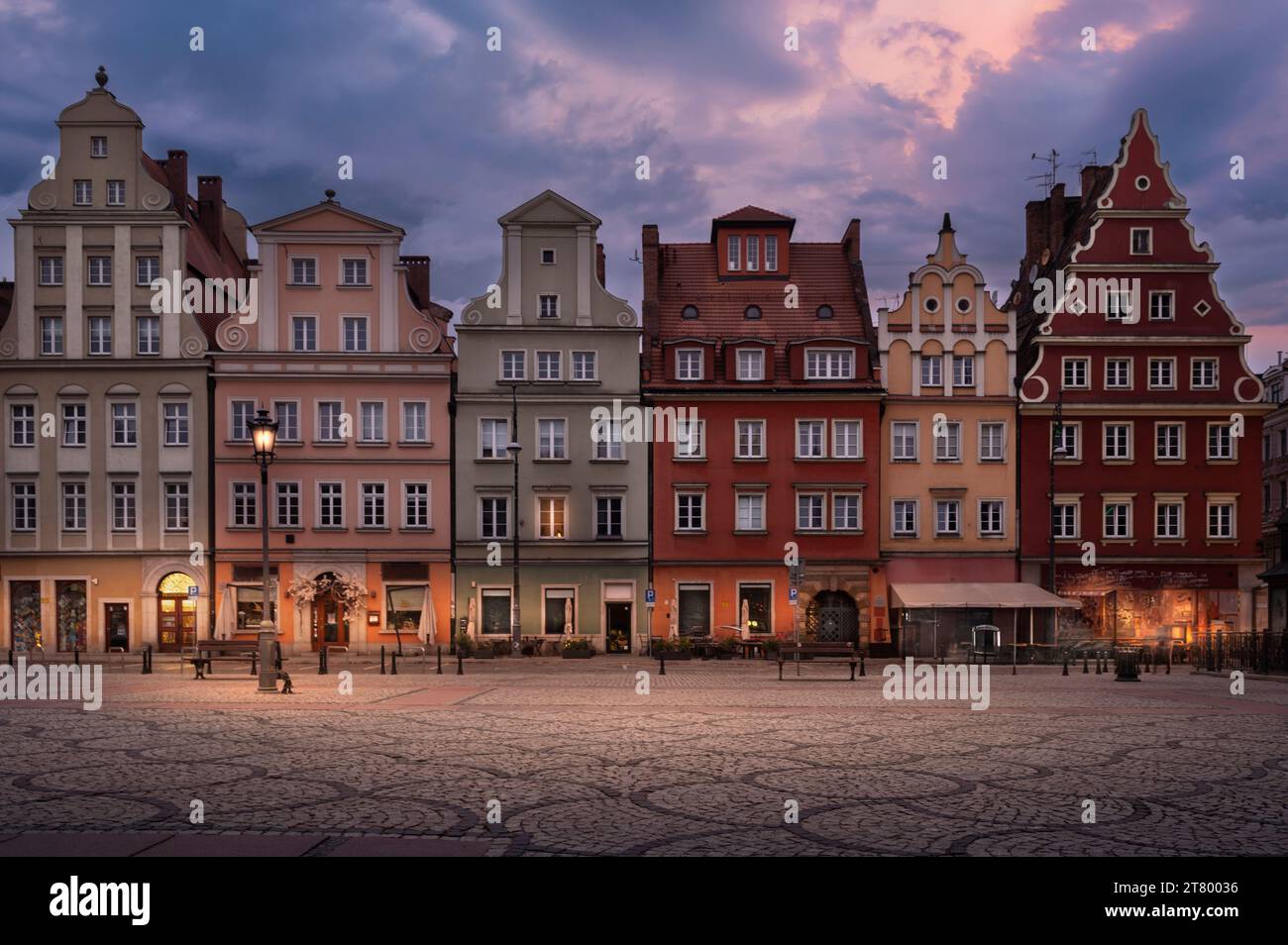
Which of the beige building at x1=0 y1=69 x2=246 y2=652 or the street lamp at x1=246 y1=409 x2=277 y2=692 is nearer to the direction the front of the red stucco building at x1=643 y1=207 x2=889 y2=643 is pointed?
the street lamp

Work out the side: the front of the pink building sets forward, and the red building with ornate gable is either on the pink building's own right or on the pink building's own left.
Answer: on the pink building's own left

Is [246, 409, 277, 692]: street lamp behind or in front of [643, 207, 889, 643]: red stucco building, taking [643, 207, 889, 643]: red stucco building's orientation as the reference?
in front

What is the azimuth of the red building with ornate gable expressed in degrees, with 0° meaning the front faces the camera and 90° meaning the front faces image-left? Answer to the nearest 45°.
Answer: approximately 0°

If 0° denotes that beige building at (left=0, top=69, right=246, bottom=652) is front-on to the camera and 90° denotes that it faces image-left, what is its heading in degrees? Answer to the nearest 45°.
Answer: approximately 0°

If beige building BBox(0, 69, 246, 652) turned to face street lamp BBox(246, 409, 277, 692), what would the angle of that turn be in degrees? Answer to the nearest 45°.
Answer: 0° — it already faces it

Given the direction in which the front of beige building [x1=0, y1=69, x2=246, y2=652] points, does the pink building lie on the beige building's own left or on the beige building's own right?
on the beige building's own left
